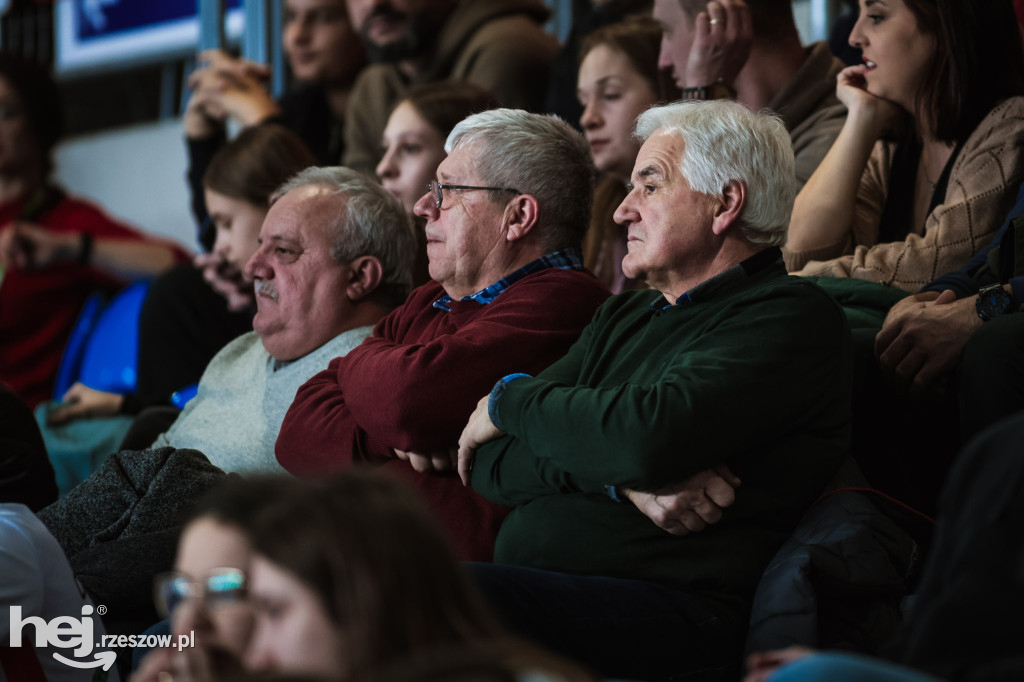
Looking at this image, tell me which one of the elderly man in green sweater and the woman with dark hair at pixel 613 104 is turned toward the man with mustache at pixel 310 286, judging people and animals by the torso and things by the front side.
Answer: the woman with dark hair

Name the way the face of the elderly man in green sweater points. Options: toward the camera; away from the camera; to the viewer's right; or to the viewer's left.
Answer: to the viewer's left

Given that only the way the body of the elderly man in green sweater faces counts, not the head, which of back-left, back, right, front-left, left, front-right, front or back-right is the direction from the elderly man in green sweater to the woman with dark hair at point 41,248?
right

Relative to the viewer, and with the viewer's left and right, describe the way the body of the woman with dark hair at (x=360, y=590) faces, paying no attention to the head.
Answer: facing to the left of the viewer

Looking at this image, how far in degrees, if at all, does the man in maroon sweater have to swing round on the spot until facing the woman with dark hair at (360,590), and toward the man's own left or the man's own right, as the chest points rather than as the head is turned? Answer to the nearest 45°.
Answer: approximately 90° to the man's own left

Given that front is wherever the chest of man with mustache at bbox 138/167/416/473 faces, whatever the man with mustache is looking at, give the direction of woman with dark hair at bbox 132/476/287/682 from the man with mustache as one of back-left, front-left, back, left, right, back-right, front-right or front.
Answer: front-left

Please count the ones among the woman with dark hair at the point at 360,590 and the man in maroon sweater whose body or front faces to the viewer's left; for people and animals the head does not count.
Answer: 2

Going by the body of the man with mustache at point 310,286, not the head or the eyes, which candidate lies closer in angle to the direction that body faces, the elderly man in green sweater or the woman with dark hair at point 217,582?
the woman with dark hair

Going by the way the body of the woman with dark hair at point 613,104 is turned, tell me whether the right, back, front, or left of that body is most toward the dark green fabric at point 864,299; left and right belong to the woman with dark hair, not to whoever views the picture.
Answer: left

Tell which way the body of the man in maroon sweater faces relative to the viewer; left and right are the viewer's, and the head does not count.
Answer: facing to the left of the viewer

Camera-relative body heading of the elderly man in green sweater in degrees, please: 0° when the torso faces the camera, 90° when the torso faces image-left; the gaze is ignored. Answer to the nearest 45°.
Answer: approximately 45°

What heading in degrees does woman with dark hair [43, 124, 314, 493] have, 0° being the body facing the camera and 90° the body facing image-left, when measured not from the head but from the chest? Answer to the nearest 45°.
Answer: approximately 45°

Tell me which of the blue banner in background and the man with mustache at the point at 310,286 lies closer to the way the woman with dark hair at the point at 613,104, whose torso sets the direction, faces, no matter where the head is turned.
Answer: the man with mustache

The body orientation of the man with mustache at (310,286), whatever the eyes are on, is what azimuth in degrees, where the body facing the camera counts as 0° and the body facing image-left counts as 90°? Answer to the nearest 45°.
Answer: approximately 45°
